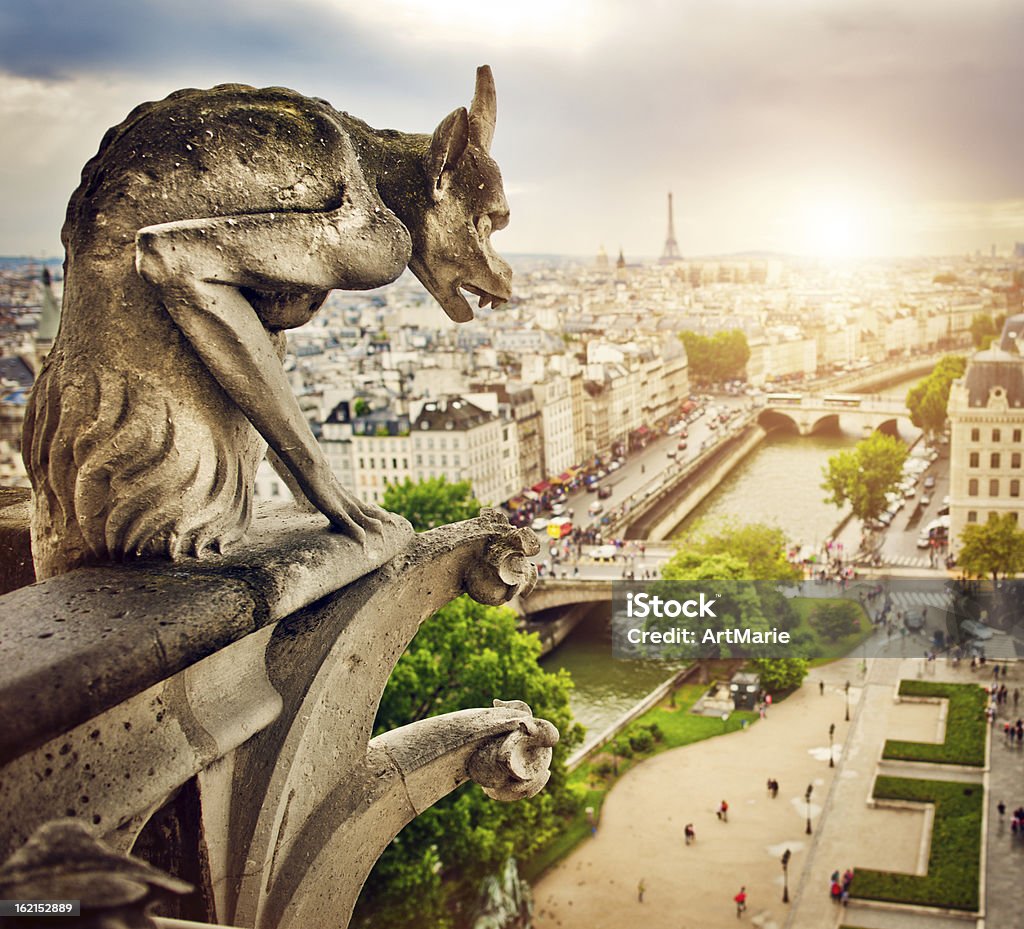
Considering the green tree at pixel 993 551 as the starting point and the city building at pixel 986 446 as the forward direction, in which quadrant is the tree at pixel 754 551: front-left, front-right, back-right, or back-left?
back-left

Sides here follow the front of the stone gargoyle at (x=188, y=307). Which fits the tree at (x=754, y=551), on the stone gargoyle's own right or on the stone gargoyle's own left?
on the stone gargoyle's own left

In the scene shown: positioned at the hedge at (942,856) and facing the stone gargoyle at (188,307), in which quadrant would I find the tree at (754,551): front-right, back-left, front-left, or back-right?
back-right

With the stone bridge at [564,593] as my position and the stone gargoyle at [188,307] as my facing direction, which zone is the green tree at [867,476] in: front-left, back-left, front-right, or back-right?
back-left

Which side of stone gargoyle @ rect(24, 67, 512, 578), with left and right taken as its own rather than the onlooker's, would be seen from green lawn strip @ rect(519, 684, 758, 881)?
left

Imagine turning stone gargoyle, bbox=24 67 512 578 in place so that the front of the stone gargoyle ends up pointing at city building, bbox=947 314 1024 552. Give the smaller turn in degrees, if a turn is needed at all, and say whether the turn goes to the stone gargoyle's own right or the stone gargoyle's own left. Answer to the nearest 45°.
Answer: approximately 45° to the stone gargoyle's own left

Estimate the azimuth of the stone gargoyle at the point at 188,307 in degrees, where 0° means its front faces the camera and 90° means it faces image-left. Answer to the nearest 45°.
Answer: approximately 270°

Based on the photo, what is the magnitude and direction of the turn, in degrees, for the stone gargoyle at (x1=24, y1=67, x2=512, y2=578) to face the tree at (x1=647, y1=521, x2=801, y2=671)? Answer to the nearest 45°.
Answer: approximately 45° to its left
